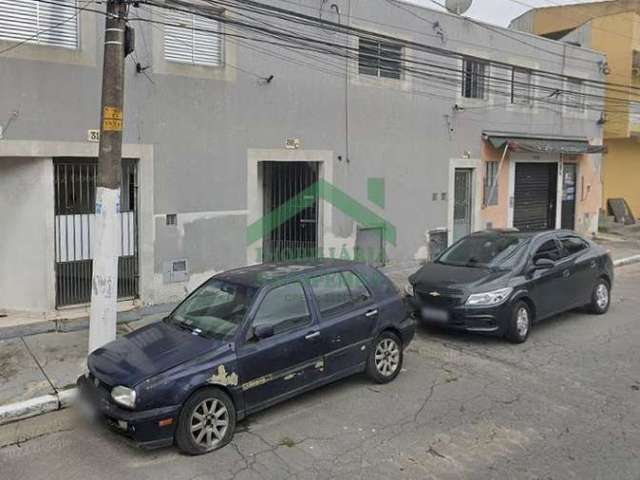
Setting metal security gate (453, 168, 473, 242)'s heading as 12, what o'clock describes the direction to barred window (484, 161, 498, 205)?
The barred window is roughly at 9 o'clock from the metal security gate.

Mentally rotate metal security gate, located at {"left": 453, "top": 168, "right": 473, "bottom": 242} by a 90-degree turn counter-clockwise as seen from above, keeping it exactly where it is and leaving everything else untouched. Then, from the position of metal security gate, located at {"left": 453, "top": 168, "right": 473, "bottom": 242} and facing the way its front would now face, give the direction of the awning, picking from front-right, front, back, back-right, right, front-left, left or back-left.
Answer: front

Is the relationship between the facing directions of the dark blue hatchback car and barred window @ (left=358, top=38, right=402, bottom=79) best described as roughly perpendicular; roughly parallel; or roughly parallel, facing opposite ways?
roughly perpendicular

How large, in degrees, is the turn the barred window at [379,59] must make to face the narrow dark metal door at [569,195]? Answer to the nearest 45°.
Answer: approximately 90° to its left

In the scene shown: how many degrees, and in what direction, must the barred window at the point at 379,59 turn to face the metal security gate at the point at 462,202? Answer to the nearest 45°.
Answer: approximately 90° to its left

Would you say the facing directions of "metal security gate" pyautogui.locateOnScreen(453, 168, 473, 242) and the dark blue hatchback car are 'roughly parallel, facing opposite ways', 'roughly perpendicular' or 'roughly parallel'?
roughly perpendicular

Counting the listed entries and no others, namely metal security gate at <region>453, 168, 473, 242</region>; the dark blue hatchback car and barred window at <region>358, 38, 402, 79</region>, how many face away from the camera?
0

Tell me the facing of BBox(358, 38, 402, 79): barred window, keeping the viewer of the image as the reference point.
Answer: facing the viewer and to the right of the viewer

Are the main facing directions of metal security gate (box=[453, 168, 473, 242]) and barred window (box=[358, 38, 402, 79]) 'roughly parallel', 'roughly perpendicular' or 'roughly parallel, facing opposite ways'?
roughly parallel

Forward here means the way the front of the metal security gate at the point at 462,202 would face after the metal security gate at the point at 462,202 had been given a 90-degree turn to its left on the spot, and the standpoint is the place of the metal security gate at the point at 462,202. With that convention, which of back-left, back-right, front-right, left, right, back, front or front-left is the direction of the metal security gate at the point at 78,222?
back

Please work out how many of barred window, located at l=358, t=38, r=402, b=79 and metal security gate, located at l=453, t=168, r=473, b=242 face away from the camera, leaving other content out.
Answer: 0

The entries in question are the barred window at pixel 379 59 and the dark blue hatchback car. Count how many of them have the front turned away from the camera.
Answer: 0

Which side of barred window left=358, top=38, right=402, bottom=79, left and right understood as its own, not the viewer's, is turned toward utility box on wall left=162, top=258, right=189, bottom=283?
right

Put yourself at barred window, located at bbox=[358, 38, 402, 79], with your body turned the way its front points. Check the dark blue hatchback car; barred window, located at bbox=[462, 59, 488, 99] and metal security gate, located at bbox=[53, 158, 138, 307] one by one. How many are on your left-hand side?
1

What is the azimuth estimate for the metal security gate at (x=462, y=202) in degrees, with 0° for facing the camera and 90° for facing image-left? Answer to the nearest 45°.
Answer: approximately 315°
